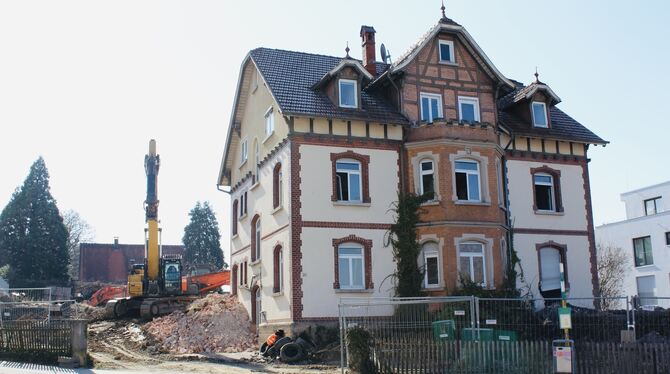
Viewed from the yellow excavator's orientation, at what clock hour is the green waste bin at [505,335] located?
The green waste bin is roughly at 11 o'clock from the yellow excavator.

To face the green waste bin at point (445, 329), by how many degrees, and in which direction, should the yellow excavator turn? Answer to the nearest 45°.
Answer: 0° — it already faces it

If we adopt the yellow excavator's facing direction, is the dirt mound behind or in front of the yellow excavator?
in front

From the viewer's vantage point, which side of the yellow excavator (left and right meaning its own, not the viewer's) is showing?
front

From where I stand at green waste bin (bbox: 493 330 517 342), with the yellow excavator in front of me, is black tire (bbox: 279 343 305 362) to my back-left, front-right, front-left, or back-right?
front-left

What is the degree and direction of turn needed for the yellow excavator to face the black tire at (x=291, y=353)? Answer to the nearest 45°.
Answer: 0° — it already faces it

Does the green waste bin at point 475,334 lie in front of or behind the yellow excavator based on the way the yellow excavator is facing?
in front
